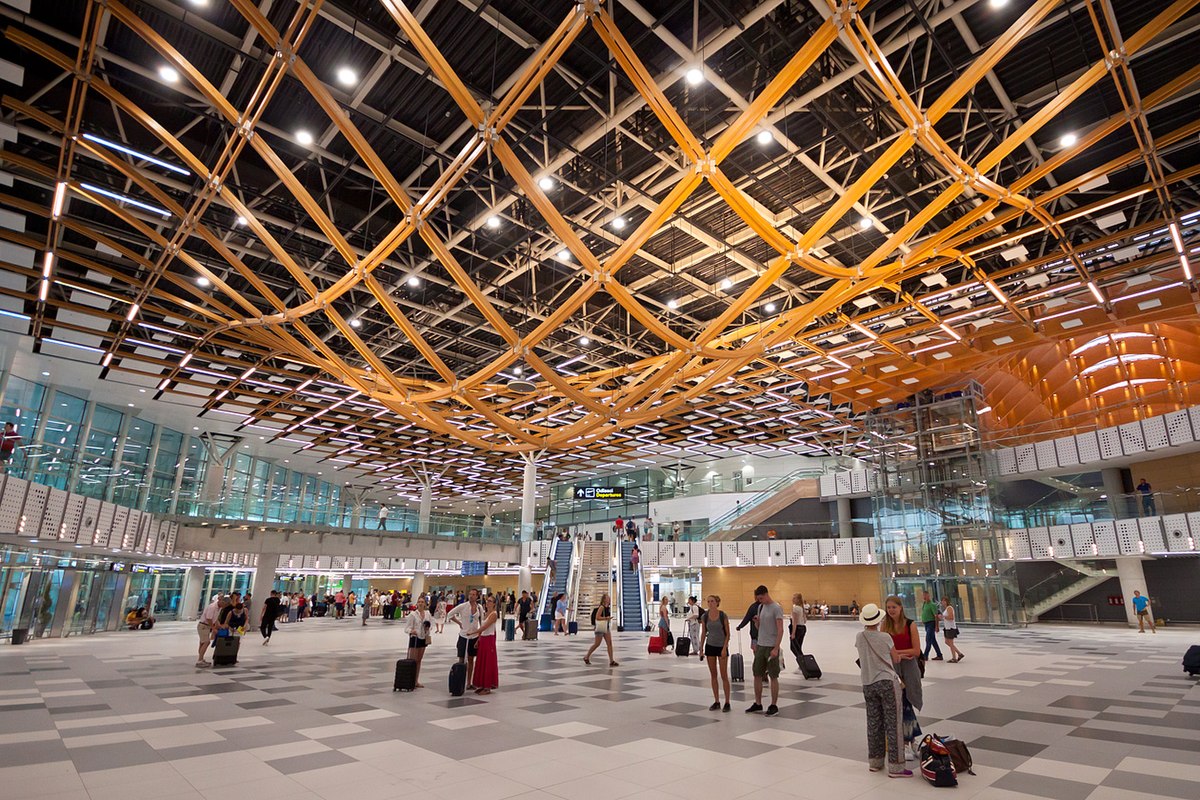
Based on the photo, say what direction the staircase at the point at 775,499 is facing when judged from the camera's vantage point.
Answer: facing to the left of the viewer

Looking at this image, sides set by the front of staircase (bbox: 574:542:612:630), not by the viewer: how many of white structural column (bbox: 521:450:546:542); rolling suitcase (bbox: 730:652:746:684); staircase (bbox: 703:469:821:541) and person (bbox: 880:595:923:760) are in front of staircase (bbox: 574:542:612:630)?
2
